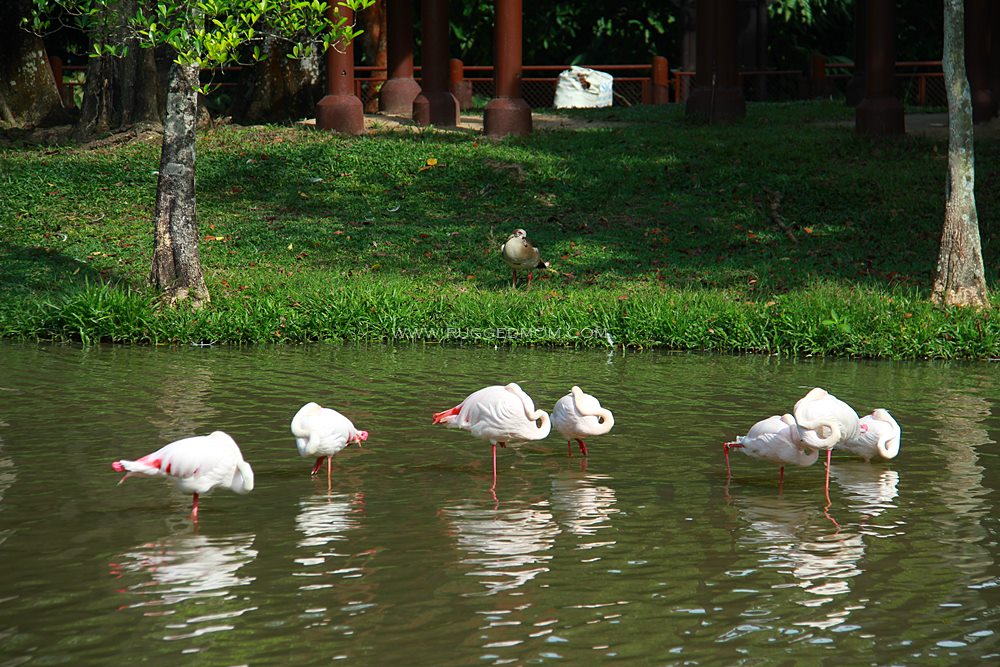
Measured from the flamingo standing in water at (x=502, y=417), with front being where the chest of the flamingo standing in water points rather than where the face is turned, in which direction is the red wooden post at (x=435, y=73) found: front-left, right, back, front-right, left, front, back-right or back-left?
left

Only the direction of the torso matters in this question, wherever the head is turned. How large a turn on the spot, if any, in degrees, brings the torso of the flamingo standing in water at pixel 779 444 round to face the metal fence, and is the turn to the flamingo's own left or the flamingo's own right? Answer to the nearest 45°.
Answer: approximately 90° to the flamingo's own left

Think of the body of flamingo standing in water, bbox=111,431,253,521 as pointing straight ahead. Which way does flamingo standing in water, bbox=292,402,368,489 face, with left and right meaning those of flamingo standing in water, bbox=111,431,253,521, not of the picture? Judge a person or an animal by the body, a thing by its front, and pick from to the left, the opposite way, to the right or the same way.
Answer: the opposite way

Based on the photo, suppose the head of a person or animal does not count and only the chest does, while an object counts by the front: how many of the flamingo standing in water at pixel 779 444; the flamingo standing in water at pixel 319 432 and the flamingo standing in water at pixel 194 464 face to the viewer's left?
1

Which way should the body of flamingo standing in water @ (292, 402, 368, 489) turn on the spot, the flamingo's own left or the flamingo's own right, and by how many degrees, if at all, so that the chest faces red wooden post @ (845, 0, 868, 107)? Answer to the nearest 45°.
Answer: approximately 135° to the flamingo's own right

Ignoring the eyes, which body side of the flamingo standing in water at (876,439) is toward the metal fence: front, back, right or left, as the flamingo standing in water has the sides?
left

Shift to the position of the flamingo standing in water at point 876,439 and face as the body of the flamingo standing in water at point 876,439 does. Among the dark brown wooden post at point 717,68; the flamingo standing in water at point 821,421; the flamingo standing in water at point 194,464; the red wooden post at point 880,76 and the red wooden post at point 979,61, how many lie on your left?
3

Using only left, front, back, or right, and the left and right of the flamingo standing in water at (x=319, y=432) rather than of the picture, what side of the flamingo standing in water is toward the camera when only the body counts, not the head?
left

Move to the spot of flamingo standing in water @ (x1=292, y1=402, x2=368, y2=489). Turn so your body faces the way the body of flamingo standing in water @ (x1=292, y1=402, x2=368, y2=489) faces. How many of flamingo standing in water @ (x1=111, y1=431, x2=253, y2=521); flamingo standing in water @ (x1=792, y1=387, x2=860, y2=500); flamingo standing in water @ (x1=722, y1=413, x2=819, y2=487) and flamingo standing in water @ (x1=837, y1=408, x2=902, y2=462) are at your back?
3

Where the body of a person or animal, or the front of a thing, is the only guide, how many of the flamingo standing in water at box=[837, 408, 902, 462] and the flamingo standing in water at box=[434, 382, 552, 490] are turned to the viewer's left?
0

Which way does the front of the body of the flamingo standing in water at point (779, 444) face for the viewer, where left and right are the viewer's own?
facing to the right of the viewer

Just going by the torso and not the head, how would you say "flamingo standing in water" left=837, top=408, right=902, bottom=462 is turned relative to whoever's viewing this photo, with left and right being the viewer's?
facing to the right of the viewer

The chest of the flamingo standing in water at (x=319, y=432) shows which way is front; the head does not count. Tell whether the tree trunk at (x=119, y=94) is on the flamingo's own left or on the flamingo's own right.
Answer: on the flamingo's own right

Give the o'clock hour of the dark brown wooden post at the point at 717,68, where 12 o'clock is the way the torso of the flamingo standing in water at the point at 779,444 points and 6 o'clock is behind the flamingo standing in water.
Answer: The dark brown wooden post is roughly at 9 o'clock from the flamingo standing in water.

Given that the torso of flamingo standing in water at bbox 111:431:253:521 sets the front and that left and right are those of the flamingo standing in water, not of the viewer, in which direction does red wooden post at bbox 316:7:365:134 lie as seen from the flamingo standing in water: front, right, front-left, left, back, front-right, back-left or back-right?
left

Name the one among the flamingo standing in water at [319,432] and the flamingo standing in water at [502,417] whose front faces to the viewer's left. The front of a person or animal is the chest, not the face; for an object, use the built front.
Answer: the flamingo standing in water at [319,432]

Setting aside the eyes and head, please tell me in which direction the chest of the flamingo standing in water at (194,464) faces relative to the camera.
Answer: to the viewer's right

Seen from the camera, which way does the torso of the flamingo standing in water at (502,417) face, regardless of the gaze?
to the viewer's right

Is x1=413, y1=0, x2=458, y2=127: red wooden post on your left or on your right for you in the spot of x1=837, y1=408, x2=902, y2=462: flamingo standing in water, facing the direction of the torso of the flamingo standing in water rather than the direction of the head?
on your left
